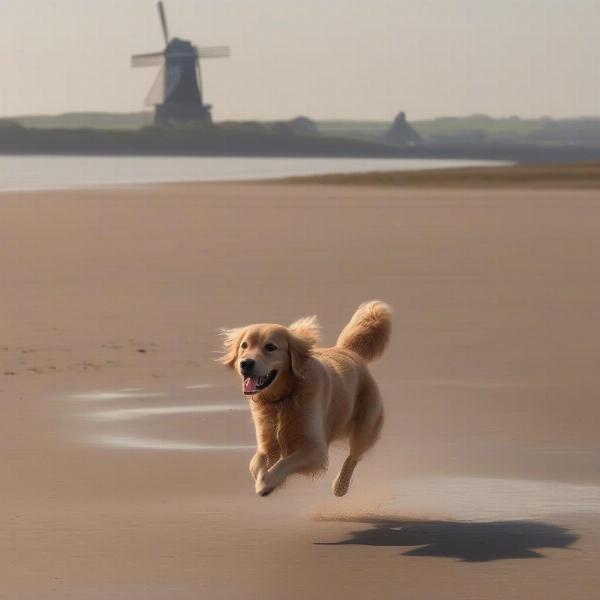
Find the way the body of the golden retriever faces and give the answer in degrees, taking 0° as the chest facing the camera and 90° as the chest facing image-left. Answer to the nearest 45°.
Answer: approximately 45°
